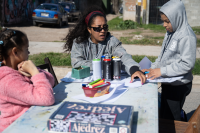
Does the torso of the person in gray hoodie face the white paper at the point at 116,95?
yes

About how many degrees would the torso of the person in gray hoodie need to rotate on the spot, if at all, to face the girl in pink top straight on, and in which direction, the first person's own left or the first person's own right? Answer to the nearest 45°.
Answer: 0° — they already face them

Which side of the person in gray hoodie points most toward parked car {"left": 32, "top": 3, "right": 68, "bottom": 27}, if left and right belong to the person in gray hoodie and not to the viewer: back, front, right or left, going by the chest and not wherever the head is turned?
right

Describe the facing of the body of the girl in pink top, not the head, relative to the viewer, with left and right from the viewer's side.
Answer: facing to the right of the viewer

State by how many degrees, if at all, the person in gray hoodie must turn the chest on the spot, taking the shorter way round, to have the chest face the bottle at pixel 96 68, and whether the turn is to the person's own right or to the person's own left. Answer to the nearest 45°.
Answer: approximately 45° to the person's own right

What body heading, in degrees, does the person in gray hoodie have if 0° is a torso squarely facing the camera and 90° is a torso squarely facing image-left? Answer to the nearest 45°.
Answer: approximately 45°

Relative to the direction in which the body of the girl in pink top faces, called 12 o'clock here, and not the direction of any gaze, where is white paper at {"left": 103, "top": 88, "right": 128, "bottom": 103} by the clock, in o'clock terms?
The white paper is roughly at 12 o'clock from the girl in pink top.

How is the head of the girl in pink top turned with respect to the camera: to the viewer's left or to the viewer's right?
to the viewer's right

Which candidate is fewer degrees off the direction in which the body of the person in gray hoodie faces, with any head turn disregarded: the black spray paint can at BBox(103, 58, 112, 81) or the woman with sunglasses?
the black spray paint can

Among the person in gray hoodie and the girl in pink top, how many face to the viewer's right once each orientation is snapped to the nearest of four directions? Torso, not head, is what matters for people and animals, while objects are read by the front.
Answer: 1

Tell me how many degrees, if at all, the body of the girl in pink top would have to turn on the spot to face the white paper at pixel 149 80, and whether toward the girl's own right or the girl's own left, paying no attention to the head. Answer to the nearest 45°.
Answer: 0° — they already face it

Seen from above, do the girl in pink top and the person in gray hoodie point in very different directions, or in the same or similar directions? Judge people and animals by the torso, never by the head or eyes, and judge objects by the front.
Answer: very different directions
